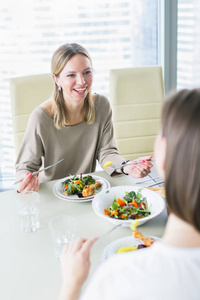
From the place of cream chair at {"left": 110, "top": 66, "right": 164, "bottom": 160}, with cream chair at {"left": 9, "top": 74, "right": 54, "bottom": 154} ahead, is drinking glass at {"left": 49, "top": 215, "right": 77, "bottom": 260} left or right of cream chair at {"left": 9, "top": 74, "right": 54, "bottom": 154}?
left

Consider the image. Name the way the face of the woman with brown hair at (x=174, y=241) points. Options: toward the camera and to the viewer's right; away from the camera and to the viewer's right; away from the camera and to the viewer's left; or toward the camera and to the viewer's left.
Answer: away from the camera and to the viewer's left

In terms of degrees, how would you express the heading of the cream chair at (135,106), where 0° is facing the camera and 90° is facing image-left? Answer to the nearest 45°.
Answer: approximately 0°

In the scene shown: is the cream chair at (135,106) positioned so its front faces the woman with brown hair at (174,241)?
yes

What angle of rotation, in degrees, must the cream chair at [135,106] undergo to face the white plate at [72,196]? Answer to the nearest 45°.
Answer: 0° — it already faces it

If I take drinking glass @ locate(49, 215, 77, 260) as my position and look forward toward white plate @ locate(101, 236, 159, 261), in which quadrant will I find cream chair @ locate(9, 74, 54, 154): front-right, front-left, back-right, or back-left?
back-left
